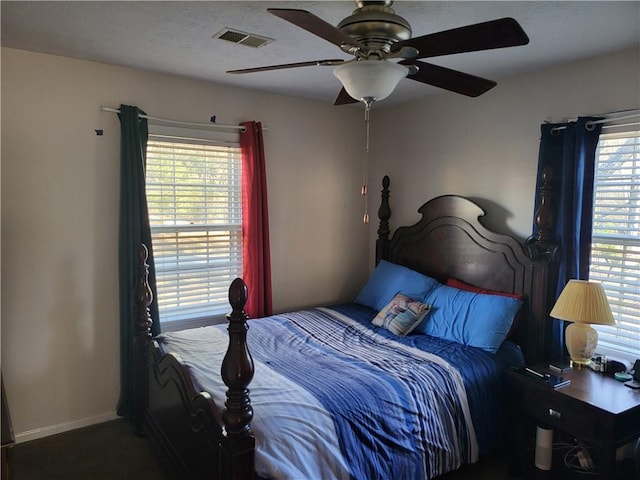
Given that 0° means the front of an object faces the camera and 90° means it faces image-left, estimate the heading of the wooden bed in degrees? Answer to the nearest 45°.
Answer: approximately 45°

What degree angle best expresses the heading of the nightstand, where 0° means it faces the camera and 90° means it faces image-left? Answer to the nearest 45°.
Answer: approximately 45°

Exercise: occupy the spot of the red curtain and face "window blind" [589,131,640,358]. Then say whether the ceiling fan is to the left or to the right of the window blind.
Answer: right

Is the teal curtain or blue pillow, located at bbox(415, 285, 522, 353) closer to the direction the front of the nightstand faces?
the teal curtain

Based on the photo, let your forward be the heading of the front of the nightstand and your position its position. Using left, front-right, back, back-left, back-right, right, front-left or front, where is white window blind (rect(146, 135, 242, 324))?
front-right

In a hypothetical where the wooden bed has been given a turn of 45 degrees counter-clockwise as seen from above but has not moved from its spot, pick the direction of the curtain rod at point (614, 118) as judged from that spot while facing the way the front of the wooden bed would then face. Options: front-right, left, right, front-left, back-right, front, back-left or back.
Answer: left

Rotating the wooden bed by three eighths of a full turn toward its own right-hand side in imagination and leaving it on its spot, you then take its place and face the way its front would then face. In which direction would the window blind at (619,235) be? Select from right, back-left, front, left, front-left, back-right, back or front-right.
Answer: right
